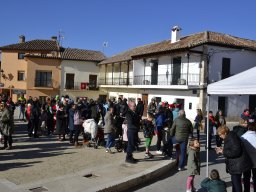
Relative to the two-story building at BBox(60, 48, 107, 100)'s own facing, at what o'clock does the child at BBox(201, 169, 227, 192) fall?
The child is roughly at 12 o'clock from the two-story building.

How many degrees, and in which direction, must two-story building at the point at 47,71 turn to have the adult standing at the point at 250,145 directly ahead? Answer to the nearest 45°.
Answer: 0° — it already faces them

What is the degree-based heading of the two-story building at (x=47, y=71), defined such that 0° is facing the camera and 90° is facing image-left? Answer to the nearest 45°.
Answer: approximately 0°

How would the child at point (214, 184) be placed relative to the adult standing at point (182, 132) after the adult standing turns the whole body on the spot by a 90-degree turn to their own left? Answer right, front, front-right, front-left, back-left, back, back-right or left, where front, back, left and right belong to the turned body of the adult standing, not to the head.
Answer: left

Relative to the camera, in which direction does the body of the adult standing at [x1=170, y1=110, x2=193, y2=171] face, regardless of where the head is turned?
away from the camera

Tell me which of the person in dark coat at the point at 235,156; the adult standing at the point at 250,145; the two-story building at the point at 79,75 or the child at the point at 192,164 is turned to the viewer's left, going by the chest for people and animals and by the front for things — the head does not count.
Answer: the person in dark coat

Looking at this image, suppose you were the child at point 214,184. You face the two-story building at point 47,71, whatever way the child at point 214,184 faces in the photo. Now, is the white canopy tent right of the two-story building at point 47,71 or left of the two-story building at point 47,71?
right
